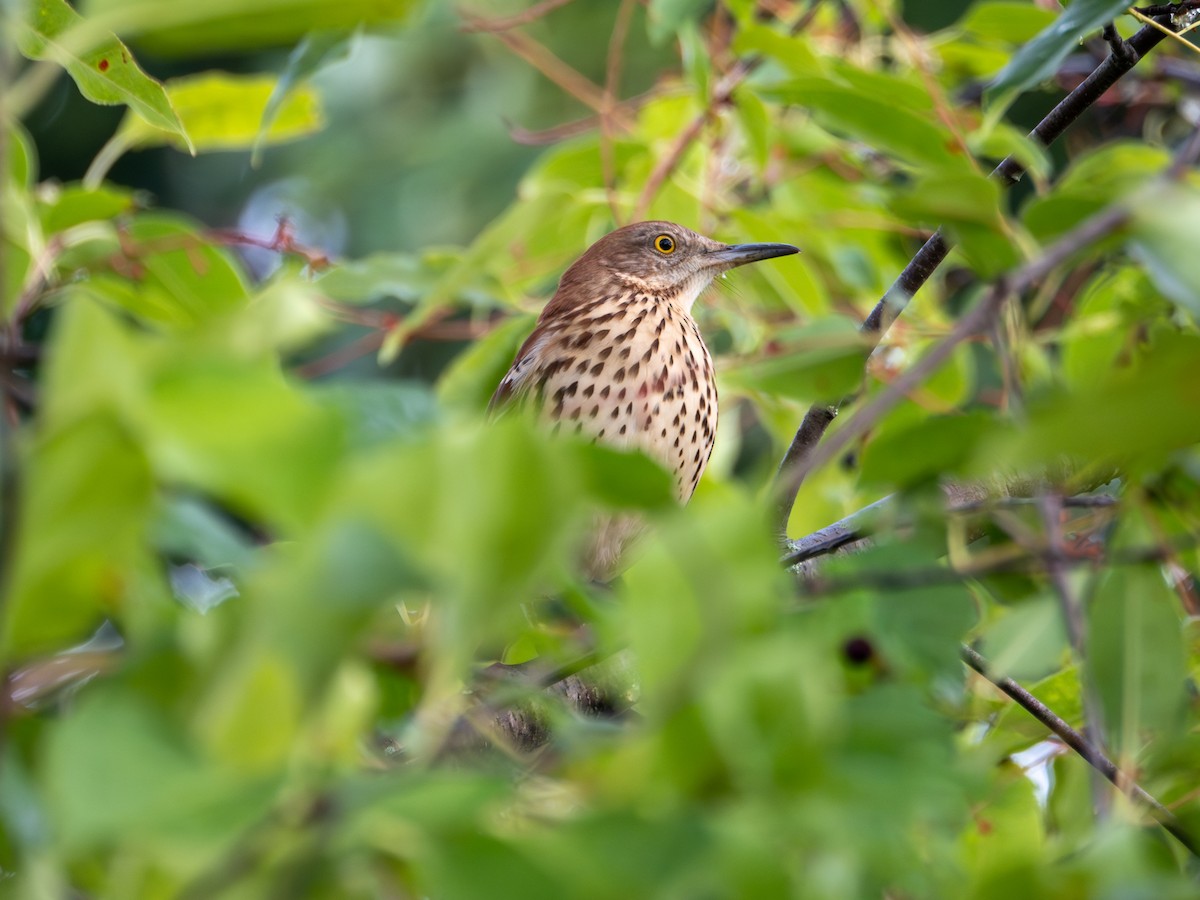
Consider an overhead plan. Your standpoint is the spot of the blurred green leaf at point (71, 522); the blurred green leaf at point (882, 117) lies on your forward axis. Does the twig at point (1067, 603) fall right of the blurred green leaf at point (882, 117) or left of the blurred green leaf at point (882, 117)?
right

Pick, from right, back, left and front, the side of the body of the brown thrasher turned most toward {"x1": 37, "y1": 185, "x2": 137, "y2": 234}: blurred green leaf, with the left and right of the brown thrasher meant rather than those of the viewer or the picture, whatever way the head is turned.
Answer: right

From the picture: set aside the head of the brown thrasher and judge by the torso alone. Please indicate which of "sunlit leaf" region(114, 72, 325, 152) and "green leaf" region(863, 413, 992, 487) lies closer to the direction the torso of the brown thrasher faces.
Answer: the green leaf

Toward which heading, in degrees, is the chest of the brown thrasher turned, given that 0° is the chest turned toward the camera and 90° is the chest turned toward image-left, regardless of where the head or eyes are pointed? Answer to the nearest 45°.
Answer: approximately 315°

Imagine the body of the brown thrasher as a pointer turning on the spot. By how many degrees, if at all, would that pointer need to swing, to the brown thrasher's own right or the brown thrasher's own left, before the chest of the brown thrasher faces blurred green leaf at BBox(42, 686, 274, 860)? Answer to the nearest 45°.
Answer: approximately 45° to the brown thrasher's own right
